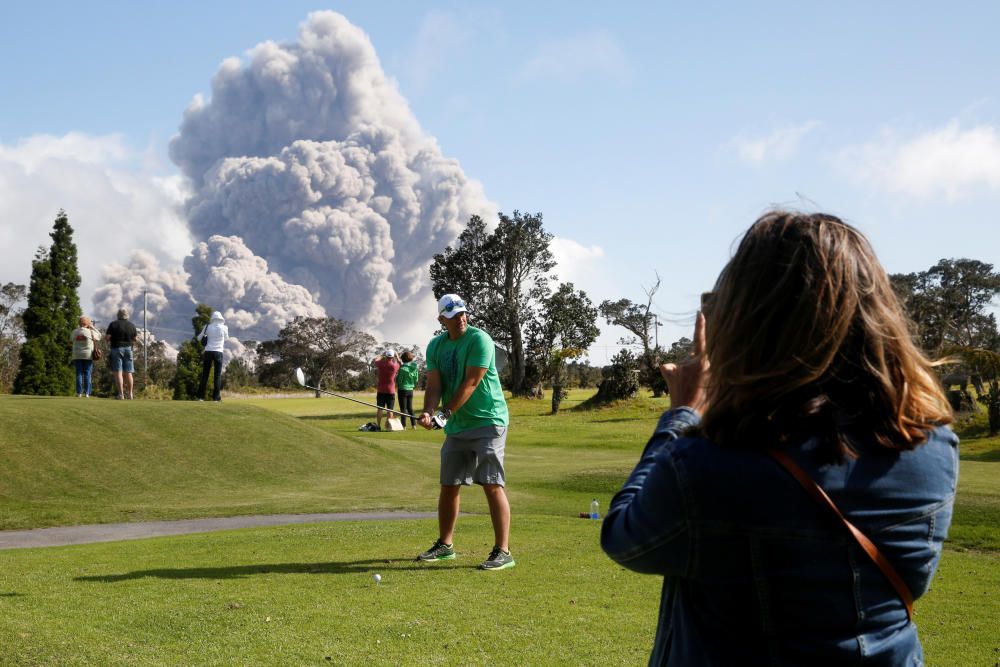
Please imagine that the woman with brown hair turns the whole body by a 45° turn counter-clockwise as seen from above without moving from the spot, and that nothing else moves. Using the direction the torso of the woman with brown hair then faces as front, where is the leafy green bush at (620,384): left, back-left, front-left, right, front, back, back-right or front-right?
right

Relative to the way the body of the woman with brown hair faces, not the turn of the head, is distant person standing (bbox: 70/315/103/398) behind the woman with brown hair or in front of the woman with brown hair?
in front

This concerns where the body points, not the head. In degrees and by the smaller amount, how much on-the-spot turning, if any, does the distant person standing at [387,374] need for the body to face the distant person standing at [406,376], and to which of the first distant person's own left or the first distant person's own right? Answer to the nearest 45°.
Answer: approximately 45° to the first distant person's own right

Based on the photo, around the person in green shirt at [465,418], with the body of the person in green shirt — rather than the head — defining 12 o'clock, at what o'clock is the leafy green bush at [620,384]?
The leafy green bush is roughly at 5 o'clock from the person in green shirt.

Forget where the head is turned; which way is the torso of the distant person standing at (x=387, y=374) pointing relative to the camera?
away from the camera

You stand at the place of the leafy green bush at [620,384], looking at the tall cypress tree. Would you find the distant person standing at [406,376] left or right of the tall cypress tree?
left

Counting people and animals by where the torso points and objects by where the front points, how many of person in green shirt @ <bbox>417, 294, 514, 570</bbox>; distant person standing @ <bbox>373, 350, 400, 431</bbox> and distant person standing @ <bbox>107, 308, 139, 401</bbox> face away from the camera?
2

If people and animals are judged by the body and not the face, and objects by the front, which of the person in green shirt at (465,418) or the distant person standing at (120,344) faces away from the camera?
the distant person standing

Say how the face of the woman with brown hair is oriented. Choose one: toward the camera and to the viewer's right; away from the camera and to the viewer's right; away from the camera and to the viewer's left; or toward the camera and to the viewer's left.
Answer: away from the camera and to the viewer's left

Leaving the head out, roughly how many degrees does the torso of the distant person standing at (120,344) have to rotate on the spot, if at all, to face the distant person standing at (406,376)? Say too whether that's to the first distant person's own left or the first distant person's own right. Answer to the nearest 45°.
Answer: approximately 45° to the first distant person's own right

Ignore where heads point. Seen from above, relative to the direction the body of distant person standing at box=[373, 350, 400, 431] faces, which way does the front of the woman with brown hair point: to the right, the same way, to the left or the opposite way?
the same way

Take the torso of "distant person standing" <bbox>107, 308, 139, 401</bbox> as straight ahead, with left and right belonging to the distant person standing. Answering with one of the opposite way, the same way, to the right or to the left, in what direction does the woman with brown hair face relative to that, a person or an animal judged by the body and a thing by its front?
the same way

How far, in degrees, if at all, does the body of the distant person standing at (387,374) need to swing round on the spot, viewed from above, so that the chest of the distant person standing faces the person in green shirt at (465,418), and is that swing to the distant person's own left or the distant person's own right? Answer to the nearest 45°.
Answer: approximately 180°

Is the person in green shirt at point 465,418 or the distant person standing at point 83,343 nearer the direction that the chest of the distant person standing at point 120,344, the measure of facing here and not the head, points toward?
the distant person standing

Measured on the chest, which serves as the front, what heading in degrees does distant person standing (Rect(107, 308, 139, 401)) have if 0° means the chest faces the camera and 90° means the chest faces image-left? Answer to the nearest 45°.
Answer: approximately 180°
